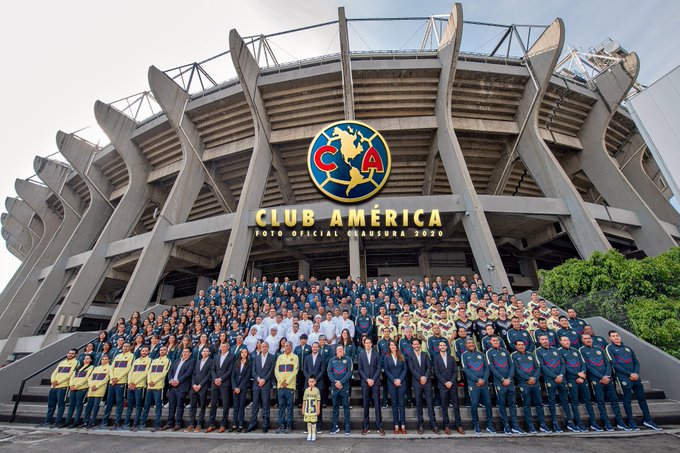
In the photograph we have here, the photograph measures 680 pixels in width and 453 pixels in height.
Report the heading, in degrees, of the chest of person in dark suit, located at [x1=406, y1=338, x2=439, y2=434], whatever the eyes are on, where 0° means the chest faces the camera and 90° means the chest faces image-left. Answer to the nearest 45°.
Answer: approximately 0°

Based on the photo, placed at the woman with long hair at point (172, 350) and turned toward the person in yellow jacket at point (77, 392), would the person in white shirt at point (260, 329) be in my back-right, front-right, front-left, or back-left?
back-right

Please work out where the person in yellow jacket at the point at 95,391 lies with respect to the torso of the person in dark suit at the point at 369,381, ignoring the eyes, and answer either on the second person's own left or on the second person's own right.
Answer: on the second person's own right

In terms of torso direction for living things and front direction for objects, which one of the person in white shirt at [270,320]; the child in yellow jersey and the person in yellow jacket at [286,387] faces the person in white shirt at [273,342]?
the person in white shirt at [270,320]

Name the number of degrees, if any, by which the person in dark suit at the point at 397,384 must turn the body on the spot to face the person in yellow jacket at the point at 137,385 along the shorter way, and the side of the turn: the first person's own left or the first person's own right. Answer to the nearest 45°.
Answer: approximately 90° to the first person's own right

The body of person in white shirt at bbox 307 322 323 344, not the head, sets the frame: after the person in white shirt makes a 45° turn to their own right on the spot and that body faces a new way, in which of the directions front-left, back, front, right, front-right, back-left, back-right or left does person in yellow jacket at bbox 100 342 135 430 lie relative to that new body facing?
front-right

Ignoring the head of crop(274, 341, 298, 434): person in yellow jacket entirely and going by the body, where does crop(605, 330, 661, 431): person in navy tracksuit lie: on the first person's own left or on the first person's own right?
on the first person's own left

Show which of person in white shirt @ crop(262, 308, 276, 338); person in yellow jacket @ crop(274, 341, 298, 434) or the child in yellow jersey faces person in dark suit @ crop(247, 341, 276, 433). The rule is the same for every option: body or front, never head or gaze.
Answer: the person in white shirt

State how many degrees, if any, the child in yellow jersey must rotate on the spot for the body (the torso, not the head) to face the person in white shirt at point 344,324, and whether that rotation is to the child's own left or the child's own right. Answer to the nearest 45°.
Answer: approximately 135° to the child's own left

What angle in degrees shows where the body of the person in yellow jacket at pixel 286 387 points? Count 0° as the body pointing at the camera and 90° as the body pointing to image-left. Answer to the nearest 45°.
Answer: approximately 0°
